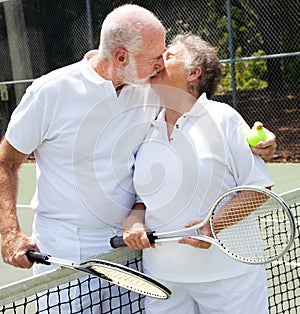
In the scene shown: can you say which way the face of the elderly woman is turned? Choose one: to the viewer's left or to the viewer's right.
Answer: to the viewer's left

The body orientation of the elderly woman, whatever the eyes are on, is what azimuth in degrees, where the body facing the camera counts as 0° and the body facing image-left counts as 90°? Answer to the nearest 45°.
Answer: approximately 45°

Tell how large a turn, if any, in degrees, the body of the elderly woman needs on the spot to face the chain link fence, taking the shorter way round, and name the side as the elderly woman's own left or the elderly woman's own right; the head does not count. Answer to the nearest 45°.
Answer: approximately 135° to the elderly woman's own right
